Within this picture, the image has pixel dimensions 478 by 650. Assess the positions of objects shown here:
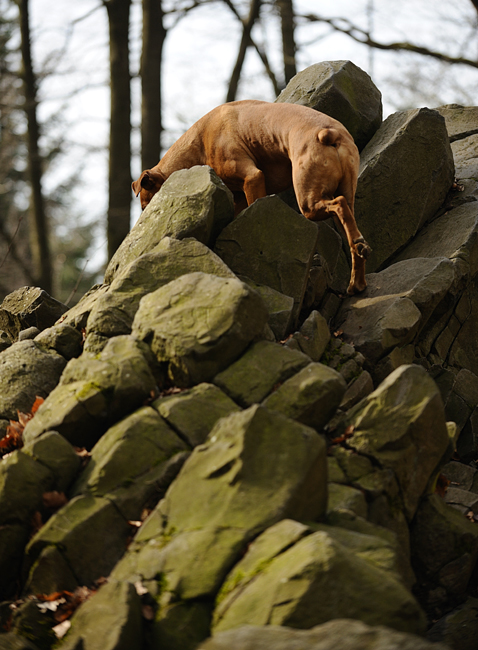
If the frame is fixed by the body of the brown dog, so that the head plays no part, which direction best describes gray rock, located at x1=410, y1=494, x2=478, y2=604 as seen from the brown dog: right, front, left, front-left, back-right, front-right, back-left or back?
back-left

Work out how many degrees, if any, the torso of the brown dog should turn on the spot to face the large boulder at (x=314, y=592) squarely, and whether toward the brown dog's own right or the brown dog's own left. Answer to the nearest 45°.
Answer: approximately 135° to the brown dog's own left

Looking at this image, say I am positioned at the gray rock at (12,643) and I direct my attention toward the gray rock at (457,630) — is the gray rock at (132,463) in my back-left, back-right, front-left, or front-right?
front-left

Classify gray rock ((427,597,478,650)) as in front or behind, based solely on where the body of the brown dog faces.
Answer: behind

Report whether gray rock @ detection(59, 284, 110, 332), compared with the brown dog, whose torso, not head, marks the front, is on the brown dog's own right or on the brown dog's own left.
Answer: on the brown dog's own left

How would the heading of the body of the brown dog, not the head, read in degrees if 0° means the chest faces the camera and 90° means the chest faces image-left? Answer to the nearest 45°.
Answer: approximately 135°

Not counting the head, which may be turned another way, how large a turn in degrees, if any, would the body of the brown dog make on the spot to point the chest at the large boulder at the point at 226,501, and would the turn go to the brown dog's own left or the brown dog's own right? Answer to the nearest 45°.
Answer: approximately 135° to the brown dog's own left

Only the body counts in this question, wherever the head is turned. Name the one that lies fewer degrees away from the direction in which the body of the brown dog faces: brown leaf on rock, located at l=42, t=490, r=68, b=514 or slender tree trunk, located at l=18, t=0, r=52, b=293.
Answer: the slender tree trunk

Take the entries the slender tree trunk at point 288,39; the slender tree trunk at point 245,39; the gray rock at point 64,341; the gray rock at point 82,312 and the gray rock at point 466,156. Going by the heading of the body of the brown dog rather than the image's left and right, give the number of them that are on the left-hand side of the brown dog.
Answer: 2

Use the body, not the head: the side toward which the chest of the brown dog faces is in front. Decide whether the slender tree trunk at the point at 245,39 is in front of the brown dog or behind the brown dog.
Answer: in front

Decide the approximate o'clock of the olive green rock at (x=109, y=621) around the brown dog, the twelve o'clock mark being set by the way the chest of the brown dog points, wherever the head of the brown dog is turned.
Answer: The olive green rock is roughly at 8 o'clock from the brown dog.
